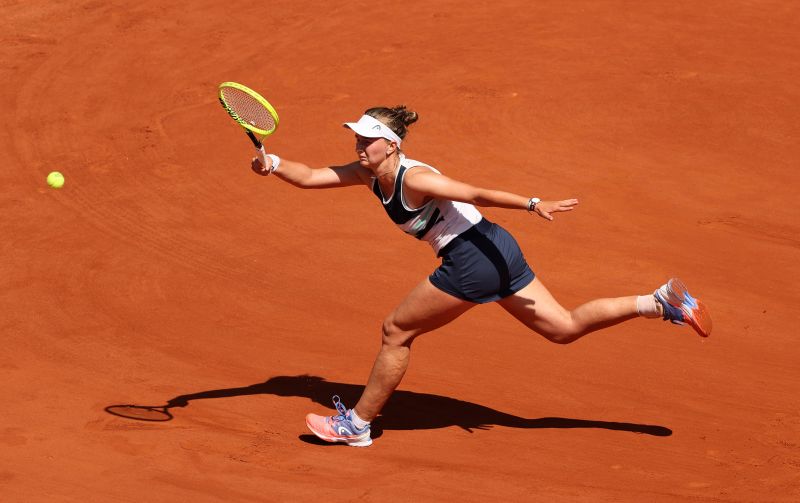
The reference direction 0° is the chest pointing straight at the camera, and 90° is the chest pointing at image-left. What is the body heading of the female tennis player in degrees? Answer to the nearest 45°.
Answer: approximately 90°
